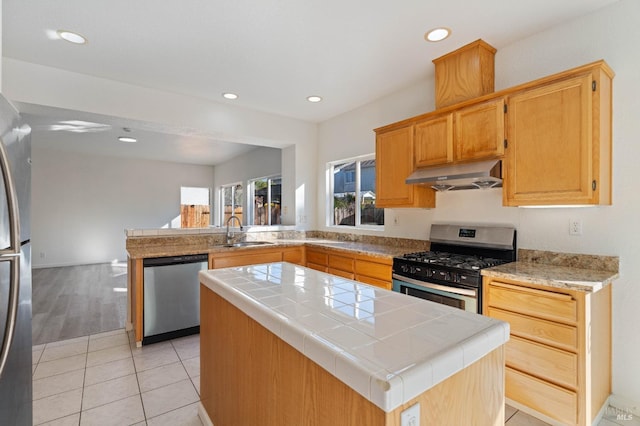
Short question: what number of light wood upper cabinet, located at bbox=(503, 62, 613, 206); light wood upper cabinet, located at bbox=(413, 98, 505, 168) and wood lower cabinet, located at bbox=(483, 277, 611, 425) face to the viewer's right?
0

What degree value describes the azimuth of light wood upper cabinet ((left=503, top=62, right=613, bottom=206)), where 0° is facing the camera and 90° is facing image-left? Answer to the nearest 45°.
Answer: approximately 45°

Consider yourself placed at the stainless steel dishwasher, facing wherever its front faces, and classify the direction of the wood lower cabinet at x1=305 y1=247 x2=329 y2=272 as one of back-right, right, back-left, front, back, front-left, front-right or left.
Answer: front-left

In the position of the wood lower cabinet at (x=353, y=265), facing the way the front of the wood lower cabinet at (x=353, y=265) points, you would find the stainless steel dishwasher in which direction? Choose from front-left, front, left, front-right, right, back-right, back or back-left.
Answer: front-right

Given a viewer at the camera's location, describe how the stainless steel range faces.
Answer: facing the viewer and to the left of the viewer

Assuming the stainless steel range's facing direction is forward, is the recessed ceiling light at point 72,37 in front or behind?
in front

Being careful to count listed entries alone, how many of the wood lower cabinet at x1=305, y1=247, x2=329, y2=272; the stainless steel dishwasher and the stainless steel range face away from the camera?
0

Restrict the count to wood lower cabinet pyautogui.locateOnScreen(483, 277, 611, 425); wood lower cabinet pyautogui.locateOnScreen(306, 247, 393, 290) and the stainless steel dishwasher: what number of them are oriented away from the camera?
0

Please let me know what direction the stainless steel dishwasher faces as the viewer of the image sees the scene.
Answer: facing the viewer and to the right of the viewer

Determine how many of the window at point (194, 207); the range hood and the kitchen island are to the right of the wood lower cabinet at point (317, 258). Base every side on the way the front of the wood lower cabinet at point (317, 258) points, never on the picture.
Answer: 1

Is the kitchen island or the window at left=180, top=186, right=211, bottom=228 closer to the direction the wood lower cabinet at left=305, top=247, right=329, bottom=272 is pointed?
the kitchen island

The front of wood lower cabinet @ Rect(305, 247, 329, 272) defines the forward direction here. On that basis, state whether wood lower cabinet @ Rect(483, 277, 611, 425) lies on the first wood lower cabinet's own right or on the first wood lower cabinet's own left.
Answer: on the first wood lower cabinet's own left
